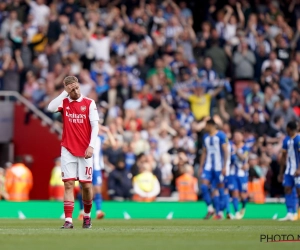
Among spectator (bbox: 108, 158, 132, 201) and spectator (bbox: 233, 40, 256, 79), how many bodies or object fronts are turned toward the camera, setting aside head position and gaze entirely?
2

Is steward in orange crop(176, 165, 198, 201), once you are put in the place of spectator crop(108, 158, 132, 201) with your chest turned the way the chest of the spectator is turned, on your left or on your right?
on your left

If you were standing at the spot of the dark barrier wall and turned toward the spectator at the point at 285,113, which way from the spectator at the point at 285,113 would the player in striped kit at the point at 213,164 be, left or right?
right

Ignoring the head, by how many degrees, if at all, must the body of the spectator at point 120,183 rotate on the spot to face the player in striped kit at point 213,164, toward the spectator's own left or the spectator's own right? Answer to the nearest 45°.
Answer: approximately 45° to the spectator's own left

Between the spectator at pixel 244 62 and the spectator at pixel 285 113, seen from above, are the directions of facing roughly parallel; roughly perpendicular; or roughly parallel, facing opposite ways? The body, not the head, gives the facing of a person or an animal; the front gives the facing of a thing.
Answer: roughly parallel

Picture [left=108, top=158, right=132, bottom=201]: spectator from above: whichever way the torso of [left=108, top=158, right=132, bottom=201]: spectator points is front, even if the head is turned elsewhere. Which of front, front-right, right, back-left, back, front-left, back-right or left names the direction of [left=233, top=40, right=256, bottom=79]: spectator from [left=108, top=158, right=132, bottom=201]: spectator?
back-left

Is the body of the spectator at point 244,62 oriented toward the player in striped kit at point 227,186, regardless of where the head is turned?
yes

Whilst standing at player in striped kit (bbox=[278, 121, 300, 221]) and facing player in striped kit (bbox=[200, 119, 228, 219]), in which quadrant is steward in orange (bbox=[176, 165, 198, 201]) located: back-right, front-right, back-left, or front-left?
front-right

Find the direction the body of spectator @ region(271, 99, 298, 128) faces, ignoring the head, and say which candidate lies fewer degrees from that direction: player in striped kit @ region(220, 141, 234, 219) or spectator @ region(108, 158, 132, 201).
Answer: the player in striped kit

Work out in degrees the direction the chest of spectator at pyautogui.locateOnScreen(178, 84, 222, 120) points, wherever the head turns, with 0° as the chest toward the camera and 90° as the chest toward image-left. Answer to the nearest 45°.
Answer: approximately 0°

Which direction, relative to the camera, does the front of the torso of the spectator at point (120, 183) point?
toward the camera

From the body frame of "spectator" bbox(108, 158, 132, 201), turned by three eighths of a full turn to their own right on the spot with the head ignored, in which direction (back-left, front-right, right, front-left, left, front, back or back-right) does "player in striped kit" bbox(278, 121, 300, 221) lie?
back

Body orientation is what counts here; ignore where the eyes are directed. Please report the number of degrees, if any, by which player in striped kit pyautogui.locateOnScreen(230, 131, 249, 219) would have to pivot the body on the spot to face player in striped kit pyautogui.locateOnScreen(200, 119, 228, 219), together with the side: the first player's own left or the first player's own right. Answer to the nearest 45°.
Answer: approximately 90° to the first player's own right
